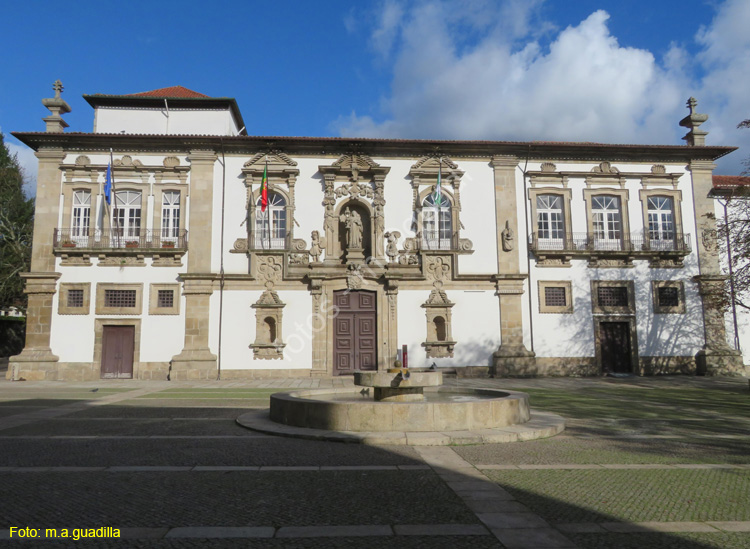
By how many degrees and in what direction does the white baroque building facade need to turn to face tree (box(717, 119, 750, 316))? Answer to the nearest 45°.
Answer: approximately 90° to its left

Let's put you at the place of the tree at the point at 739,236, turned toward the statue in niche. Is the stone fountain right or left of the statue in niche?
left

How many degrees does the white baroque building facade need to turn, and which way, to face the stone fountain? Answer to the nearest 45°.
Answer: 0° — it already faces it

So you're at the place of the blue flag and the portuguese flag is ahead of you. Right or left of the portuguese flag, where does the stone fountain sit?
right

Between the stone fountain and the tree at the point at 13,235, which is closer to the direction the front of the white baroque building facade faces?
the stone fountain

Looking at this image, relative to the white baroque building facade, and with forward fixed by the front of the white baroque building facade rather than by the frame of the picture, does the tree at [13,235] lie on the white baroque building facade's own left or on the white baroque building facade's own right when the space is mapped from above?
on the white baroque building facade's own right

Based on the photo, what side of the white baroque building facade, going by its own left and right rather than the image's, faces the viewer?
front

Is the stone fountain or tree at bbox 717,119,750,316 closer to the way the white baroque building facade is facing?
the stone fountain
